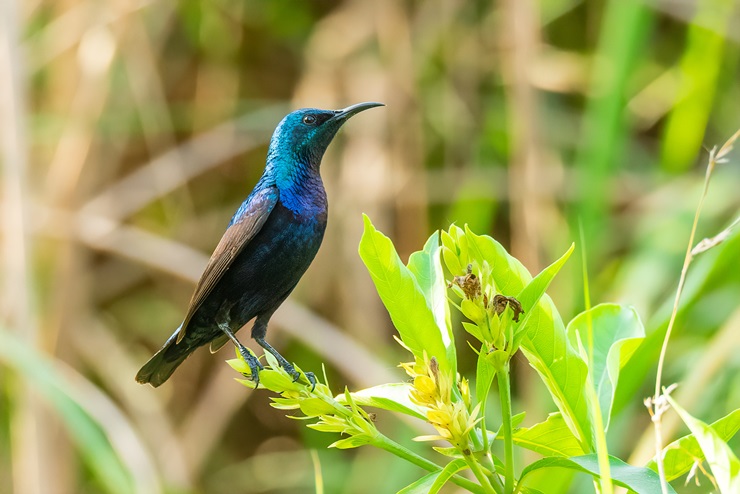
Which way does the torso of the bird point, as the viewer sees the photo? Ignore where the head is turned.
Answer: to the viewer's right

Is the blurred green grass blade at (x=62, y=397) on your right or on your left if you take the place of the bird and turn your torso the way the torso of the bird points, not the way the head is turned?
on your left
